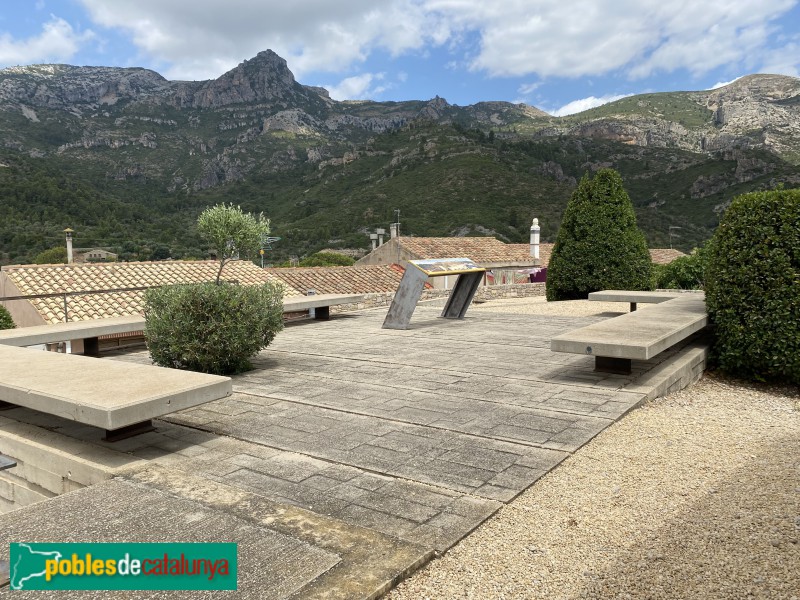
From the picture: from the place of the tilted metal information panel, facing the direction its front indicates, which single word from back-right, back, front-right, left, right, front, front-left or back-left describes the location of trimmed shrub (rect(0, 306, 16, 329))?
back-right

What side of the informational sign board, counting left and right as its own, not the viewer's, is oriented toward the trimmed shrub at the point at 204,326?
right

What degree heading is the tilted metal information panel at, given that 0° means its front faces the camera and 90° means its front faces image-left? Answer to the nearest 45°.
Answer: approximately 315°

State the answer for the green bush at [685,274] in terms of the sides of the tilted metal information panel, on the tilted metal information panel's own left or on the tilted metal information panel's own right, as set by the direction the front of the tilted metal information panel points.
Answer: on the tilted metal information panel's own left

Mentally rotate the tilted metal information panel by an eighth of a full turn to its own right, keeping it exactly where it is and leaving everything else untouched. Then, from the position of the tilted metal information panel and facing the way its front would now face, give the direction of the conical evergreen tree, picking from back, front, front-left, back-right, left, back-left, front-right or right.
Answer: back-left

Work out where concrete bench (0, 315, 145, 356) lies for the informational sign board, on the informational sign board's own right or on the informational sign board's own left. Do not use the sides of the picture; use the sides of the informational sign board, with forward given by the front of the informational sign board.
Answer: on the informational sign board's own right

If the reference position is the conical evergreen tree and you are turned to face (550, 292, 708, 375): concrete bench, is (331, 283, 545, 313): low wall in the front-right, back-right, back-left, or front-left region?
front-right

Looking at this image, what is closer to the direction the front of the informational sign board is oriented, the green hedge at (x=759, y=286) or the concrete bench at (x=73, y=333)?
the green hedge
